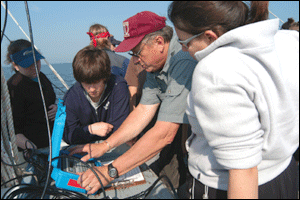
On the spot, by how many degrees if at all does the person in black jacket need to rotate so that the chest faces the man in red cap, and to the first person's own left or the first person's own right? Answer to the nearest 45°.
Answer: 0° — they already face them

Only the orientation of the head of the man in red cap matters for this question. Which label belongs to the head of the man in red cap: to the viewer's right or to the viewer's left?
to the viewer's left

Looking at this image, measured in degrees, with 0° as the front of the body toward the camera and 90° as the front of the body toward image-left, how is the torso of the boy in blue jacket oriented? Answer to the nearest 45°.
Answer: approximately 0°

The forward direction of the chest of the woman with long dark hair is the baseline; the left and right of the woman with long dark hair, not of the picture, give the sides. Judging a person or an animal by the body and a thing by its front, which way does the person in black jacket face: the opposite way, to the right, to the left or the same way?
the opposite way

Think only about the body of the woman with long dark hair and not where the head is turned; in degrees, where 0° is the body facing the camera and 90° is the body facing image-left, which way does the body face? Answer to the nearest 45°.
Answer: approximately 90°

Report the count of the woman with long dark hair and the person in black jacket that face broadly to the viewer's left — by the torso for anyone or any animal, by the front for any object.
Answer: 1
